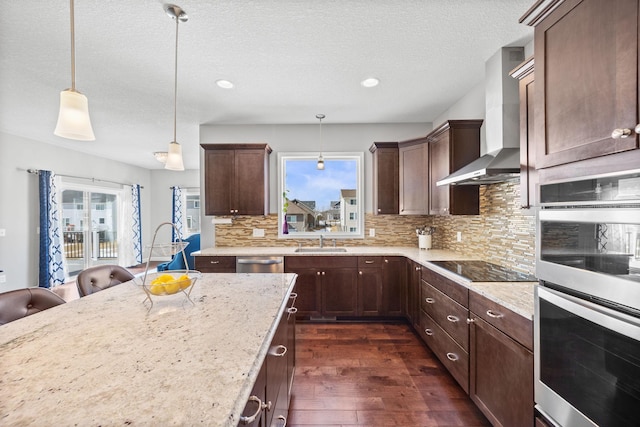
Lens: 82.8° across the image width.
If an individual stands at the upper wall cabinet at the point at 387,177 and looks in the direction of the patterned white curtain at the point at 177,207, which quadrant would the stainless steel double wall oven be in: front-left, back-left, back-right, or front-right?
back-left

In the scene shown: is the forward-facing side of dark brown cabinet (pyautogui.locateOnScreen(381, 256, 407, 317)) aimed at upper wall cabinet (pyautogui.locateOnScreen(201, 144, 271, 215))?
no

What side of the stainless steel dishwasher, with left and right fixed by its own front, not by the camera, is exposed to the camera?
front

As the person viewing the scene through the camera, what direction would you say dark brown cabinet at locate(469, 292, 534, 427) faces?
facing the viewer and to the left of the viewer

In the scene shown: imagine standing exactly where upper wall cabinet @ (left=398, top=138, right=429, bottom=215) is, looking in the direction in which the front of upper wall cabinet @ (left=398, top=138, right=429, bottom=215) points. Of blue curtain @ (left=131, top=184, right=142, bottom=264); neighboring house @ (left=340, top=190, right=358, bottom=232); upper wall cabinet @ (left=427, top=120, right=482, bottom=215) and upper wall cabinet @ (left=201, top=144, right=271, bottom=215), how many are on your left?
1

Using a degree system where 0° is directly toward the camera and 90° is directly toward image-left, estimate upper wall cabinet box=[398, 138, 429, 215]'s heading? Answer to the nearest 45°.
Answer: approximately 45°

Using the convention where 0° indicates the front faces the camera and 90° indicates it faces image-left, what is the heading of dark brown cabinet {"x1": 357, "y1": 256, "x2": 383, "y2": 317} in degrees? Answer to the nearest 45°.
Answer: approximately 0°

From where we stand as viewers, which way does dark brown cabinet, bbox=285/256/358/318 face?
facing the viewer

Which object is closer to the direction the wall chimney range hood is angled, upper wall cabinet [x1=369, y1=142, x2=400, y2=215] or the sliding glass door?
the sliding glass door

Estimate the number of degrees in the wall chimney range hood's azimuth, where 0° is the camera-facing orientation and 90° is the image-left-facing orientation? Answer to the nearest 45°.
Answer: approximately 45°

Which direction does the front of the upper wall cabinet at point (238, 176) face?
toward the camera

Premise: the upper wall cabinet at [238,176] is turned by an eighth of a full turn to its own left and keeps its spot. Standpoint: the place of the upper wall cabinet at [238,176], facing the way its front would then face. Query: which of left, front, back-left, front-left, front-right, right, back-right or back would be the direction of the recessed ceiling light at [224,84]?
front-right

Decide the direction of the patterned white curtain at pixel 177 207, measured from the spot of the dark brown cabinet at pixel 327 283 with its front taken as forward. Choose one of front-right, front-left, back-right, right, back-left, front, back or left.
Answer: back-right

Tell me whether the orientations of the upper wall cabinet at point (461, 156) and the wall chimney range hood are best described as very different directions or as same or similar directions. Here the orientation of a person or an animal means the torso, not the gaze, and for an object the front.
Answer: same or similar directions

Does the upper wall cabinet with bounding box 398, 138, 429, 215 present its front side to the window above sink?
no

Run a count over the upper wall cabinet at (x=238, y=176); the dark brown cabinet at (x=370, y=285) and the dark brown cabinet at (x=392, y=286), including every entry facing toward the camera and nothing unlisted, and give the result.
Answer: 3

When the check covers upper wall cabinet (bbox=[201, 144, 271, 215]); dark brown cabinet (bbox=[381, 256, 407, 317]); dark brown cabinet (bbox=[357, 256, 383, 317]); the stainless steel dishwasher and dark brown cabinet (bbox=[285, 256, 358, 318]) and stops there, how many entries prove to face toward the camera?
5
